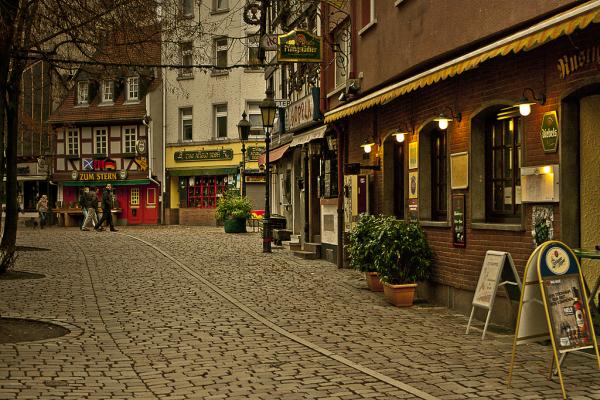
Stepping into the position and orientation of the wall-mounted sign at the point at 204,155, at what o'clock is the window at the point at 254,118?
The window is roughly at 10 o'clock from the wall-mounted sign.

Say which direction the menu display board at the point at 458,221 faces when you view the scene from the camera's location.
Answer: facing the viewer and to the left of the viewer

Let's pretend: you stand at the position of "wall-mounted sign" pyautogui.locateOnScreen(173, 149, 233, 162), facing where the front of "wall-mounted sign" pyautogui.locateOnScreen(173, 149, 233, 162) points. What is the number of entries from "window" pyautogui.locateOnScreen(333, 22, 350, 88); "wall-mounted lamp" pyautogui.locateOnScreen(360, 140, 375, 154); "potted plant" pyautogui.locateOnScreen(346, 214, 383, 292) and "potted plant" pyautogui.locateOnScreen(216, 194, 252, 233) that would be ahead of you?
4

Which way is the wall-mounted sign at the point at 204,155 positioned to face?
toward the camera

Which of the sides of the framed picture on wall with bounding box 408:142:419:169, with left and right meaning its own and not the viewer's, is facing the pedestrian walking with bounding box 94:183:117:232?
right

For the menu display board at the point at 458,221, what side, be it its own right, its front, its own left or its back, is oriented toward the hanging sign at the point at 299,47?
right

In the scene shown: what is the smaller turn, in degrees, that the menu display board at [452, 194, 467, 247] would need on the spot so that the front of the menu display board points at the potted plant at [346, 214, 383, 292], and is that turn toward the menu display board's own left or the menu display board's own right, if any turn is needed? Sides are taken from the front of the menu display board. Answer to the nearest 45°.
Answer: approximately 90° to the menu display board's own right

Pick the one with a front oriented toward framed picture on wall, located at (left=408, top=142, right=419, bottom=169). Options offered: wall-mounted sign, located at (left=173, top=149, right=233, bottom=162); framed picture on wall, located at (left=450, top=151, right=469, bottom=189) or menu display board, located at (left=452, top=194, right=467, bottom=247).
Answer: the wall-mounted sign

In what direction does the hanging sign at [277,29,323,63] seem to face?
toward the camera

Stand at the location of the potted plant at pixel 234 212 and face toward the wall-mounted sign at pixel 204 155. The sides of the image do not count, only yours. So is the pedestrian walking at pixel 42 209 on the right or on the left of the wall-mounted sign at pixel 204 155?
left

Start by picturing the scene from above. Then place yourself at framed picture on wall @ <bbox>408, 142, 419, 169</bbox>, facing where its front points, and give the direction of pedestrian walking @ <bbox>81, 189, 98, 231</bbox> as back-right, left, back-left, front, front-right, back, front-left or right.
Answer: right

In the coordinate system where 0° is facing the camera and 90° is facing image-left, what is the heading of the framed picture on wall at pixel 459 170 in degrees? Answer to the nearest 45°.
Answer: approximately 45°

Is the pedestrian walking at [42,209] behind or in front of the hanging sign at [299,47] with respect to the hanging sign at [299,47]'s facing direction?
behind

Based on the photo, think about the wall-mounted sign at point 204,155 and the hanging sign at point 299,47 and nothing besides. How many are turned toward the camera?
2

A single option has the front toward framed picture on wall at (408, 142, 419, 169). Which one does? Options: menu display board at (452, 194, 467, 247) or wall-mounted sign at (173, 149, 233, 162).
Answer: the wall-mounted sign

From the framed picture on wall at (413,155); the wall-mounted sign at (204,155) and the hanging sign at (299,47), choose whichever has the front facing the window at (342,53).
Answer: the wall-mounted sign at (204,155)

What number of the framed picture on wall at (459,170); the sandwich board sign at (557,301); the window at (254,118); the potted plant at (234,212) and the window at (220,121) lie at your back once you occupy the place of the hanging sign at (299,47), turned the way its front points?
3
